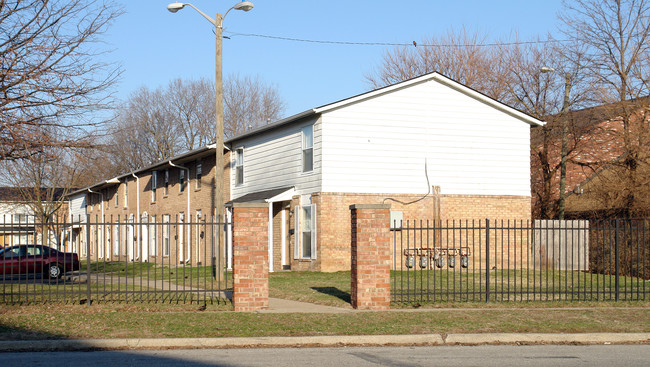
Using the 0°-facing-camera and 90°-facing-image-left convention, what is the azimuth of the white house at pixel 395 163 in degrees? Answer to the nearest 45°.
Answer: approximately 45°

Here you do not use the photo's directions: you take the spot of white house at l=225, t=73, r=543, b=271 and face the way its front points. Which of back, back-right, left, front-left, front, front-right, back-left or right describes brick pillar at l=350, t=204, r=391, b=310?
front-left

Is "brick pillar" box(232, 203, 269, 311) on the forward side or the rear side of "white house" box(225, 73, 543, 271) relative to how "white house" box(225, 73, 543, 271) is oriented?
on the forward side
